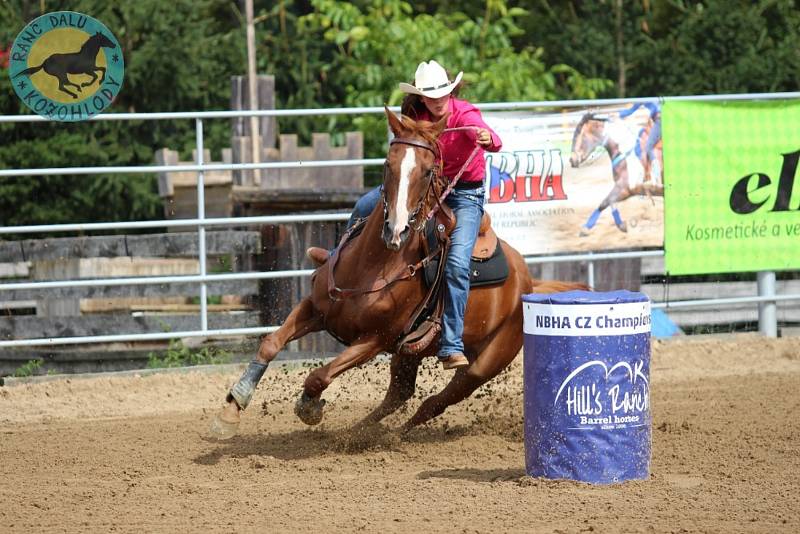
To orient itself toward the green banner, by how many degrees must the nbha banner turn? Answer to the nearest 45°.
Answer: approximately 135° to its left

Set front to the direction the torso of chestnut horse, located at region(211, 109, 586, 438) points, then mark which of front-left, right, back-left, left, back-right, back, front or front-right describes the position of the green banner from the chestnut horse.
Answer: back

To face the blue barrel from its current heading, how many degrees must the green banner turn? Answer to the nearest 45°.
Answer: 0° — it already faces it

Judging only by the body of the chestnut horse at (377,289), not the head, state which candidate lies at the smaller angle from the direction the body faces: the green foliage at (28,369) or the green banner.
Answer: the green foliage

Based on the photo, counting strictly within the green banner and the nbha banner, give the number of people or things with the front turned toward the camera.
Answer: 2

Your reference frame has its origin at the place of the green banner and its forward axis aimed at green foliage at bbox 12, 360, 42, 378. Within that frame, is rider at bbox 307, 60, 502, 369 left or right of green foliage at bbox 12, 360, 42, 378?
left

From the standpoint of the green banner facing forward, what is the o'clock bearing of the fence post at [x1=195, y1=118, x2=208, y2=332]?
The fence post is roughly at 2 o'clock from the green banner.

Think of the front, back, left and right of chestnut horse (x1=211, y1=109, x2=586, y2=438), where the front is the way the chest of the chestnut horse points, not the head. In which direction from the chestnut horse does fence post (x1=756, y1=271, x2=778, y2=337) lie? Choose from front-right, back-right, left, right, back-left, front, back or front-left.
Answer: back

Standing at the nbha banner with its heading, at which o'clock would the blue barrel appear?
The blue barrel is roughly at 12 o'clock from the nbha banner.

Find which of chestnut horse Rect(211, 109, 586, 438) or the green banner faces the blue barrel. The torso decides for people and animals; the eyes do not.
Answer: the green banner

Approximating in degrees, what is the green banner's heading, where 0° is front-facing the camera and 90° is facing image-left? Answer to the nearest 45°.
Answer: approximately 0°

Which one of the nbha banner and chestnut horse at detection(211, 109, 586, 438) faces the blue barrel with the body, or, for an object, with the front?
the nbha banner

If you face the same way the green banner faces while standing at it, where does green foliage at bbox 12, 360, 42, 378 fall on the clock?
The green foliage is roughly at 2 o'clock from the green banner.

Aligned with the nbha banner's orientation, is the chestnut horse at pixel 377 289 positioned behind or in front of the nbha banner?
in front

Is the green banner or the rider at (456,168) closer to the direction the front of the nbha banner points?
the rider

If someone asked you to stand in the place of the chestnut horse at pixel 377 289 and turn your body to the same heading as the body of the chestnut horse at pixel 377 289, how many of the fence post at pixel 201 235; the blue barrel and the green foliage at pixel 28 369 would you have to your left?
1

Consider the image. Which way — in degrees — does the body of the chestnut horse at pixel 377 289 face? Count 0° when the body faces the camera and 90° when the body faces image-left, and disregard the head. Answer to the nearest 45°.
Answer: approximately 45°

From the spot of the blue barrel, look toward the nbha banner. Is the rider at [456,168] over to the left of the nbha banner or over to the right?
left

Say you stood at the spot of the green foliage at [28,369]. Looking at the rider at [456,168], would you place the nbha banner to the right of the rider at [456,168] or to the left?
left
